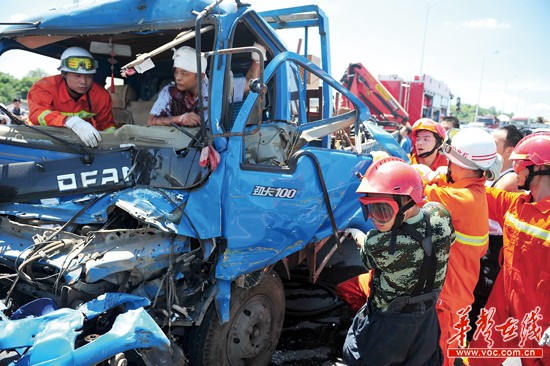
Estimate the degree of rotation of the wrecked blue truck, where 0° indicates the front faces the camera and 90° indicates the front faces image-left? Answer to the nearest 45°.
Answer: approximately 45°

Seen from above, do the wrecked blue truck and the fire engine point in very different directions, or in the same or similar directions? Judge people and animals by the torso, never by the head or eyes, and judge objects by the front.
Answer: very different directions

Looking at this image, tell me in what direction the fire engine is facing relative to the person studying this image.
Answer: facing away from the viewer and to the right of the viewer

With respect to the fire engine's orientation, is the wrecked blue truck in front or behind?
behind

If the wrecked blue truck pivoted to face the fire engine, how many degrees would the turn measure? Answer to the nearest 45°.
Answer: approximately 180°
